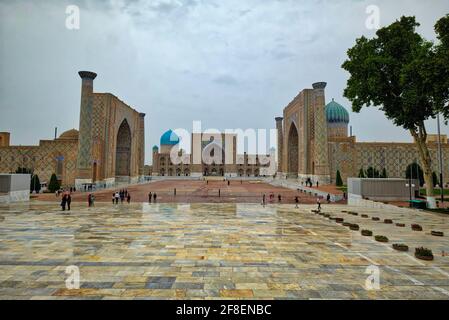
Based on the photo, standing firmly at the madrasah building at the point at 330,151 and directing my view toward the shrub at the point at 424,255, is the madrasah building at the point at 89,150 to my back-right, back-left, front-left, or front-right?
front-right

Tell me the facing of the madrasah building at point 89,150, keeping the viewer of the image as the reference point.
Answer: facing the viewer and to the right of the viewer

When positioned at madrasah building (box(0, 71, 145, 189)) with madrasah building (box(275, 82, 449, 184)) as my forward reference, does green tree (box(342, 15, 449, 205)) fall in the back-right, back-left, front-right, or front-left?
front-right

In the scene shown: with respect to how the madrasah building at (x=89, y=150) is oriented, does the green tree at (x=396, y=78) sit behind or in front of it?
in front

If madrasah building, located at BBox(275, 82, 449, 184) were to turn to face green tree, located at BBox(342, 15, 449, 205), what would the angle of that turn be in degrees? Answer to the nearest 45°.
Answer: approximately 45° to its left

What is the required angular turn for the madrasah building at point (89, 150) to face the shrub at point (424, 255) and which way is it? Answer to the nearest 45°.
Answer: approximately 45° to its right

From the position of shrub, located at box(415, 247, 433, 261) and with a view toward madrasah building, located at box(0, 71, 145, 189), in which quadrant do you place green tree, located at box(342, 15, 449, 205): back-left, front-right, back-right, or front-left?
front-right

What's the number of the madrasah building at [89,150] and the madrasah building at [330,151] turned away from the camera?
0

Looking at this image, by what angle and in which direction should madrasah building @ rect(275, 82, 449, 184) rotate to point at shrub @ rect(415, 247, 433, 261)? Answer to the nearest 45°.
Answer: approximately 45° to its left

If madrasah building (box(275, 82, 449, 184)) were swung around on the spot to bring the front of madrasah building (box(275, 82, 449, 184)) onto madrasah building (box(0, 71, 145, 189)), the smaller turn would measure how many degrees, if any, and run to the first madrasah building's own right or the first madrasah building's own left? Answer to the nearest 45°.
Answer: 0° — it already faces it

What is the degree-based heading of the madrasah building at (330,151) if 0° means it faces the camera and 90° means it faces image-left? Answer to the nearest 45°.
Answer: approximately 45°
